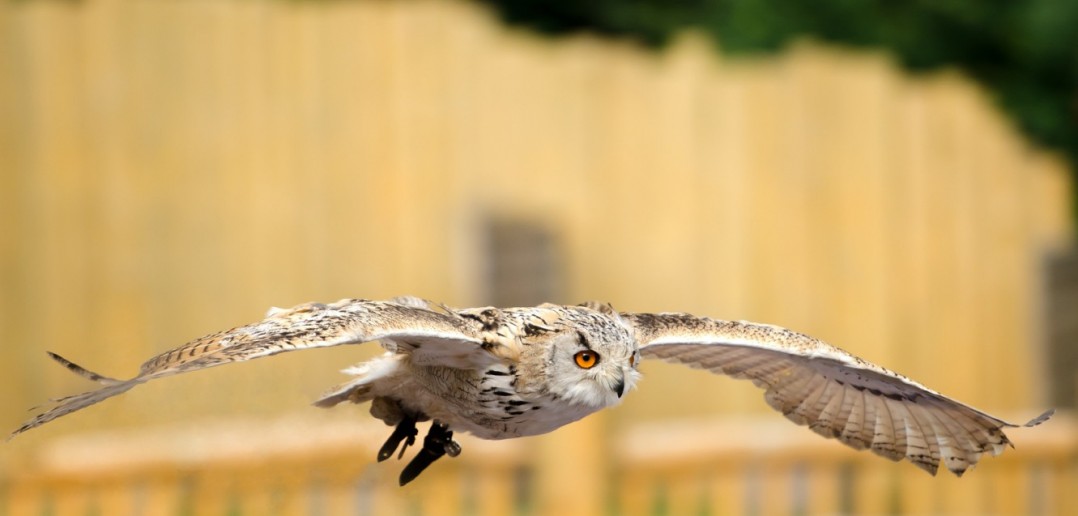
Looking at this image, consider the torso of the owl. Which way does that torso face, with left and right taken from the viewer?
facing the viewer and to the right of the viewer

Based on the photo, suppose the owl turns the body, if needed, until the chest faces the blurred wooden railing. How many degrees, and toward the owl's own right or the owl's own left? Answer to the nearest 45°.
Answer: approximately 135° to the owl's own left
